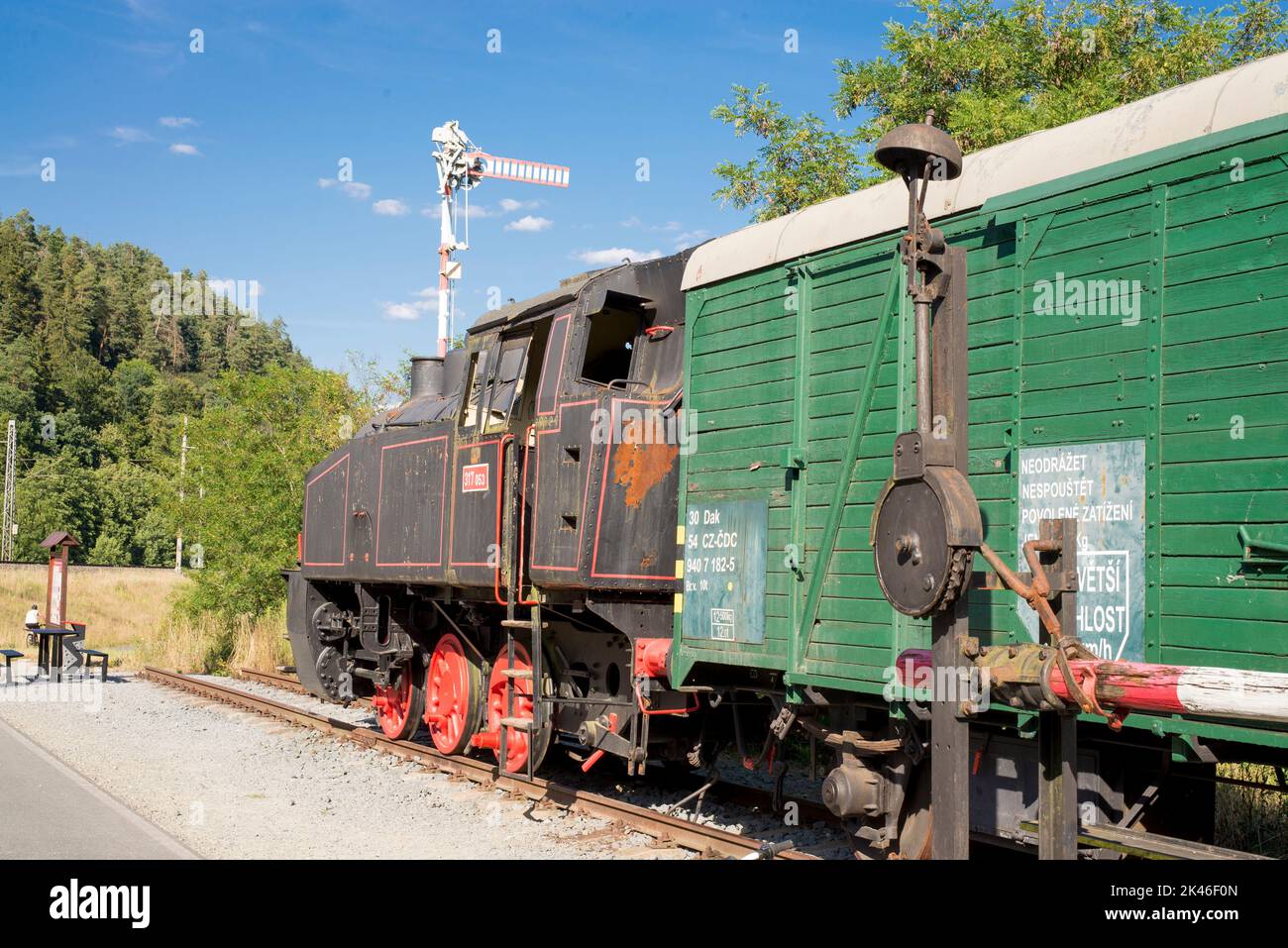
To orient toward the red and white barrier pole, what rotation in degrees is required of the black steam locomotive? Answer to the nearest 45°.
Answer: approximately 135° to its left

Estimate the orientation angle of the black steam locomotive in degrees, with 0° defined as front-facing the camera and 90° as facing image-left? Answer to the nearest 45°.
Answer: approximately 135°

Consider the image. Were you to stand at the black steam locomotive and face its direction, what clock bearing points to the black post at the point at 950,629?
The black post is roughly at 7 o'clock from the black steam locomotive.

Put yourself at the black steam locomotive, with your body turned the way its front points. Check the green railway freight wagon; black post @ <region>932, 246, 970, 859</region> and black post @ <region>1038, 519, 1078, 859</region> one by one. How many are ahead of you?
0

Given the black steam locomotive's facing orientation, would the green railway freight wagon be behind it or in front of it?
behind

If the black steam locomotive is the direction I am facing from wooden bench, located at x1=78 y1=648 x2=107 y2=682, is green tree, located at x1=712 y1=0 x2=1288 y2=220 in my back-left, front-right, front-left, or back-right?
front-left

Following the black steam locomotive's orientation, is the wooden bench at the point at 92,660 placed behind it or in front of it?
in front

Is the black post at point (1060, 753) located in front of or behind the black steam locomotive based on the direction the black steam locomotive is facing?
behind
